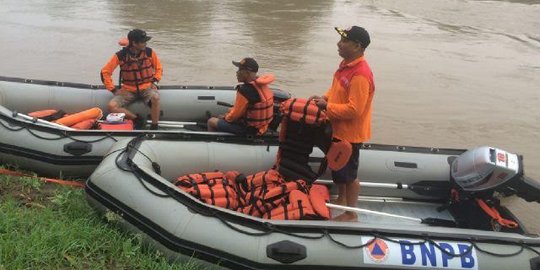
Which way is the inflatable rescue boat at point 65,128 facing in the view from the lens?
facing to the left of the viewer

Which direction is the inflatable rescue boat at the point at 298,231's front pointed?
to the viewer's left

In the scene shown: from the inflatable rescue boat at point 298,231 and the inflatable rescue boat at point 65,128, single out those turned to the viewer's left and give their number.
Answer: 2

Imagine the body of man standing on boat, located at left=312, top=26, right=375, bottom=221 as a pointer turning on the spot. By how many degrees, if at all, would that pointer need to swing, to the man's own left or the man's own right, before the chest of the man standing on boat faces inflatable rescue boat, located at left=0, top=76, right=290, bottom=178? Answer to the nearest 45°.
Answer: approximately 45° to the man's own right

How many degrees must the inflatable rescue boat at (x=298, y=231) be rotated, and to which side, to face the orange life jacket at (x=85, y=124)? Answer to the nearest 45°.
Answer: approximately 45° to its right

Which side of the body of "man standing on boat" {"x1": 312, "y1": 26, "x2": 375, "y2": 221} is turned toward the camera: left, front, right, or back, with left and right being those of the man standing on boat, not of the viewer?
left

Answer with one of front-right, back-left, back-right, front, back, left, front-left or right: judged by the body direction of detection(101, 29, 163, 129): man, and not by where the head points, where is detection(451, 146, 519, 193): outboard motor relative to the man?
front-left

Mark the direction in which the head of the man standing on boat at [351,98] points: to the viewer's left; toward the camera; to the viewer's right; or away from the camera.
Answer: to the viewer's left
